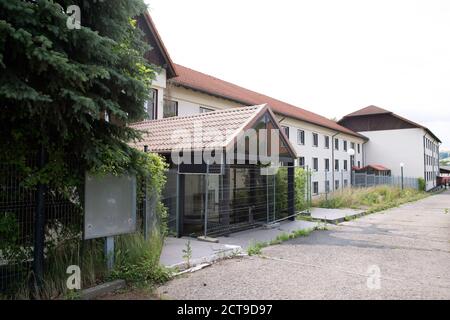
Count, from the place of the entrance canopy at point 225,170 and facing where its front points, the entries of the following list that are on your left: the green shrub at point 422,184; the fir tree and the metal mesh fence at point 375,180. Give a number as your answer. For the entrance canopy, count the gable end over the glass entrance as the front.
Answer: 2

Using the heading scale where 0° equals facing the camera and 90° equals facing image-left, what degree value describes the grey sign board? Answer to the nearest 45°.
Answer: approximately 315°

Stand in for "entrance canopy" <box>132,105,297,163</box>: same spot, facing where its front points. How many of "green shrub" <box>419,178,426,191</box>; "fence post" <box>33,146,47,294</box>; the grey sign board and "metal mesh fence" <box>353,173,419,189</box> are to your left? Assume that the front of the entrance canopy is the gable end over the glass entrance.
2

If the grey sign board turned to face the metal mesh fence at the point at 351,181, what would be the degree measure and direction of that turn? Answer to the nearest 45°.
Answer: approximately 90° to its left

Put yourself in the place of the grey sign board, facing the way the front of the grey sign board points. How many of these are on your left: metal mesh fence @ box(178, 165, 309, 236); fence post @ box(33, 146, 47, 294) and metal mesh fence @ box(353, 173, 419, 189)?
2

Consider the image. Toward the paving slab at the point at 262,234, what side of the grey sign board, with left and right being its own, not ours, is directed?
left

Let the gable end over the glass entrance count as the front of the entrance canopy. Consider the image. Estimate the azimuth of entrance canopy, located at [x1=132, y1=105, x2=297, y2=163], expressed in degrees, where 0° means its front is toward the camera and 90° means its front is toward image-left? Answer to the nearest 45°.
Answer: approximately 315°

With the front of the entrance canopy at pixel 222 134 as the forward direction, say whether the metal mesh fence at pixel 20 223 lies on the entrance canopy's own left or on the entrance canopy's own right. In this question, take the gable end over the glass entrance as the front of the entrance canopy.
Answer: on the entrance canopy's own right

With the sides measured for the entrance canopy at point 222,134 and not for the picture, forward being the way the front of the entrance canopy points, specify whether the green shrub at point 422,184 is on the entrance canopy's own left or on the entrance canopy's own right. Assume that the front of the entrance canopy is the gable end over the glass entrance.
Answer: on the entrance canopy's own left

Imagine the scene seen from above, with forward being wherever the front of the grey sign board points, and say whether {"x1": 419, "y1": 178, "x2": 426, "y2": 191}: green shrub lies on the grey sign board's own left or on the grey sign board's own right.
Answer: on the grey sign board's own left
